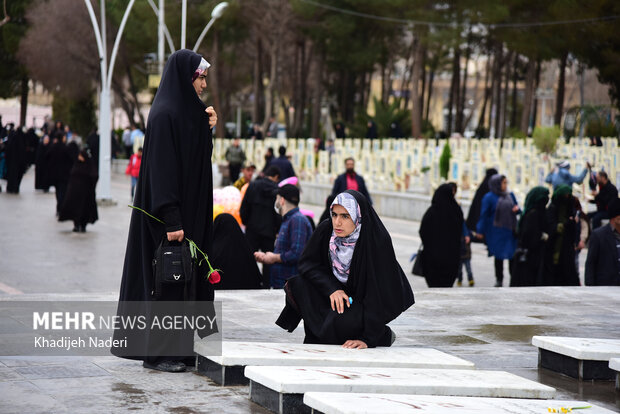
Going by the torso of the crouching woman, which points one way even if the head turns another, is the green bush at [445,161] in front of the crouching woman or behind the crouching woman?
behind

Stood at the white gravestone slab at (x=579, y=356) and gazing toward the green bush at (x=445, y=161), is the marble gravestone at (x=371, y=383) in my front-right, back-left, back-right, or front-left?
back-left

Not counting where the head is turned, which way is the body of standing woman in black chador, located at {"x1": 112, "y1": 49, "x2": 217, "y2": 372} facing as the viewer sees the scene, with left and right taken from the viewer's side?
facing to the right of the viewer

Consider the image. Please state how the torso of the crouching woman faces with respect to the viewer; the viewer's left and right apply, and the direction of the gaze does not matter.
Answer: facing the viewer and to the left of the viewer

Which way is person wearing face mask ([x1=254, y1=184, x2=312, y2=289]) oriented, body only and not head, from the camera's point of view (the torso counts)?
to the viewer's left

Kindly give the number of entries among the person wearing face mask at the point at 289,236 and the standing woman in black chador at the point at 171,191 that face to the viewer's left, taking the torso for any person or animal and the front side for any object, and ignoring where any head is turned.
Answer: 1

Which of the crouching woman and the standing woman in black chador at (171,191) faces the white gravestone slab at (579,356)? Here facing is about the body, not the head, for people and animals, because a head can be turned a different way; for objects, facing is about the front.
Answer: the standing woman in black chador

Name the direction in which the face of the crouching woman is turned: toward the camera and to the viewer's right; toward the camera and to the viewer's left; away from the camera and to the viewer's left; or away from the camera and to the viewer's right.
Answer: toward the camera and to the viewer's left

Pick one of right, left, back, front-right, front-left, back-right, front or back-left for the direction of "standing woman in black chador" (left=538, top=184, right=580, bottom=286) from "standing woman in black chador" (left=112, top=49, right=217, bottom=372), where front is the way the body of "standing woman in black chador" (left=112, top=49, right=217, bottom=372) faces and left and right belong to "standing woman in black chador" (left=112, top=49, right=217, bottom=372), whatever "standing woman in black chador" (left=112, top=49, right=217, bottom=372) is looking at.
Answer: front-left

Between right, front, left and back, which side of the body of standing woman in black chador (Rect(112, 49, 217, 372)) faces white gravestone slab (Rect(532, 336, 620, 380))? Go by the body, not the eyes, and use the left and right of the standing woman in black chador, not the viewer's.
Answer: front

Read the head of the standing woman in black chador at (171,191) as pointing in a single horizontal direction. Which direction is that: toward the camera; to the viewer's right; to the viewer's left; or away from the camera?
to the viewer's right

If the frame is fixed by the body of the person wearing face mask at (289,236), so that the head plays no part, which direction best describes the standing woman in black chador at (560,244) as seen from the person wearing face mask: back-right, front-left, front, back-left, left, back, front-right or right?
back-right
